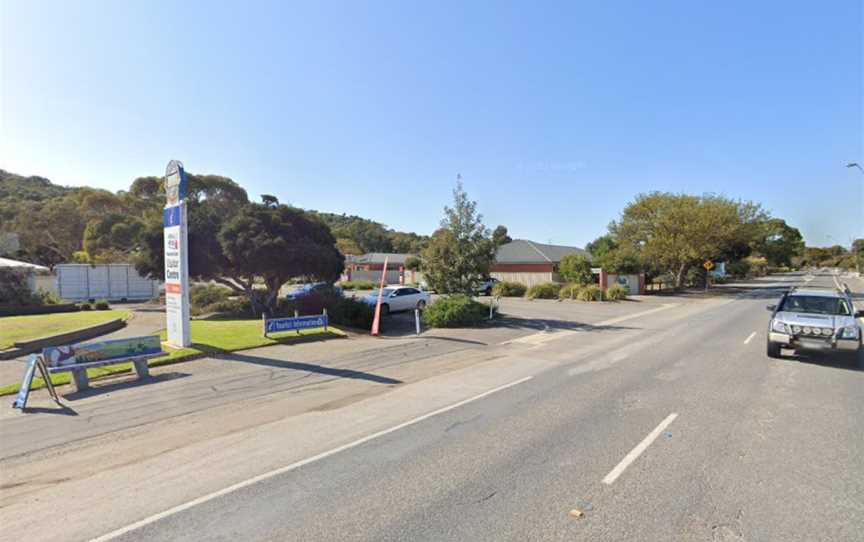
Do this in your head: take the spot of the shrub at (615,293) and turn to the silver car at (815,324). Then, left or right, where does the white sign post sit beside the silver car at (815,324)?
right

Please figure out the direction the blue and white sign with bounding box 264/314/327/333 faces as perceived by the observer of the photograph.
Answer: facing the viewer

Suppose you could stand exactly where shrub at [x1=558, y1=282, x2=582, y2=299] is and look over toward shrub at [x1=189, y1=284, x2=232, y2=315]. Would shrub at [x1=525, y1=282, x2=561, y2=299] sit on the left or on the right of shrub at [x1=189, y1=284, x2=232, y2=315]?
right

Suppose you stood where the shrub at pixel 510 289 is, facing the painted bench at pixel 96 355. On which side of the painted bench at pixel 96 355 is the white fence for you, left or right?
right

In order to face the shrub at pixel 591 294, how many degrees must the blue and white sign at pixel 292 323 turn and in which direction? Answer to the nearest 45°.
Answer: approximately 135° to its left

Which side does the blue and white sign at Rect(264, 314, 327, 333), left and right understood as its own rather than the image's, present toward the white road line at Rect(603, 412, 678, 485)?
front

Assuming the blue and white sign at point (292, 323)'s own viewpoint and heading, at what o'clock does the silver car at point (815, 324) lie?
The silver car is roughly at 10 o'clock from the blue and white sign.

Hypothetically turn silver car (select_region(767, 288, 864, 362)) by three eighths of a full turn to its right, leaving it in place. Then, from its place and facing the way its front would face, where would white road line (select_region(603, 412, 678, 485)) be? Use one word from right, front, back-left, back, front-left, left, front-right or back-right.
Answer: back-left

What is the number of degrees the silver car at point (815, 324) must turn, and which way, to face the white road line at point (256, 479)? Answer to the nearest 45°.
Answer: approximately 45° to its right

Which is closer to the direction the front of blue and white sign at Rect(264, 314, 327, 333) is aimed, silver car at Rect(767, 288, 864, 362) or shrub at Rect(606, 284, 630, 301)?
the silver car

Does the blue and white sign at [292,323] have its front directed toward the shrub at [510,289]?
no

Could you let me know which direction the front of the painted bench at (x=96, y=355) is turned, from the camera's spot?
facing the viewer and to the right of the viewer

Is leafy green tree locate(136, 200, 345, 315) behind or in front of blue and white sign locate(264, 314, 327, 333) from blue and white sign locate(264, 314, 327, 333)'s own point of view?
behind

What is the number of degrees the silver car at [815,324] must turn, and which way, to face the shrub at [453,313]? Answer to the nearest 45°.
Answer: approximately 90° to its right

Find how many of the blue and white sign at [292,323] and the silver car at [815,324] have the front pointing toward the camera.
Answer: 2

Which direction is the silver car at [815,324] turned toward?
toward the camera
